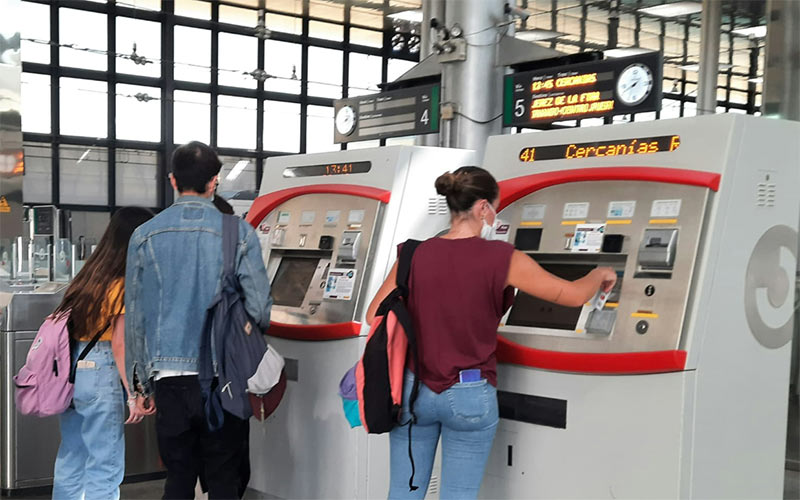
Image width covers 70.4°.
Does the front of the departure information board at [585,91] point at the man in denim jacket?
yes

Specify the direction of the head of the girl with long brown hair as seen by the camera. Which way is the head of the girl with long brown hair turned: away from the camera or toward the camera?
away from the camera

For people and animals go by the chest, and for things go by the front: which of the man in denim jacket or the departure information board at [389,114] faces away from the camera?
the man in denim jacket

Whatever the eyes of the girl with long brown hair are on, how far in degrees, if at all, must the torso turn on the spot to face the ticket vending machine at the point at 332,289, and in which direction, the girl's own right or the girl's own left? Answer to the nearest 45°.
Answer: approximately 45° to the girl's own right

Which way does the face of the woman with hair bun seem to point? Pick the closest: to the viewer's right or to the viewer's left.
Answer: to the viewer's right

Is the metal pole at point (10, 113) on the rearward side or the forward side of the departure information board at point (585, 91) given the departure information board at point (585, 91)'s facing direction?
on the forward side

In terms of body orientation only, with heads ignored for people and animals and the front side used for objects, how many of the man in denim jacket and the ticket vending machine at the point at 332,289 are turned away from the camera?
1

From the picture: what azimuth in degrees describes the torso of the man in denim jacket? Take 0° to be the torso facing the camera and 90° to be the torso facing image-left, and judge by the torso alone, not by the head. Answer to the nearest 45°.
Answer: approximately 180°

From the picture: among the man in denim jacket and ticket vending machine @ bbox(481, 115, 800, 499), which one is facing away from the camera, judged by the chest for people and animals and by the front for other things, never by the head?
the man in denim jacket

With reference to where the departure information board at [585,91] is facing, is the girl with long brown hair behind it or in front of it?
in front

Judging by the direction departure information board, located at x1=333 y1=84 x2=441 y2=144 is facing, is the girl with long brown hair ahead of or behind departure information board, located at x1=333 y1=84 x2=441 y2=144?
ahead
